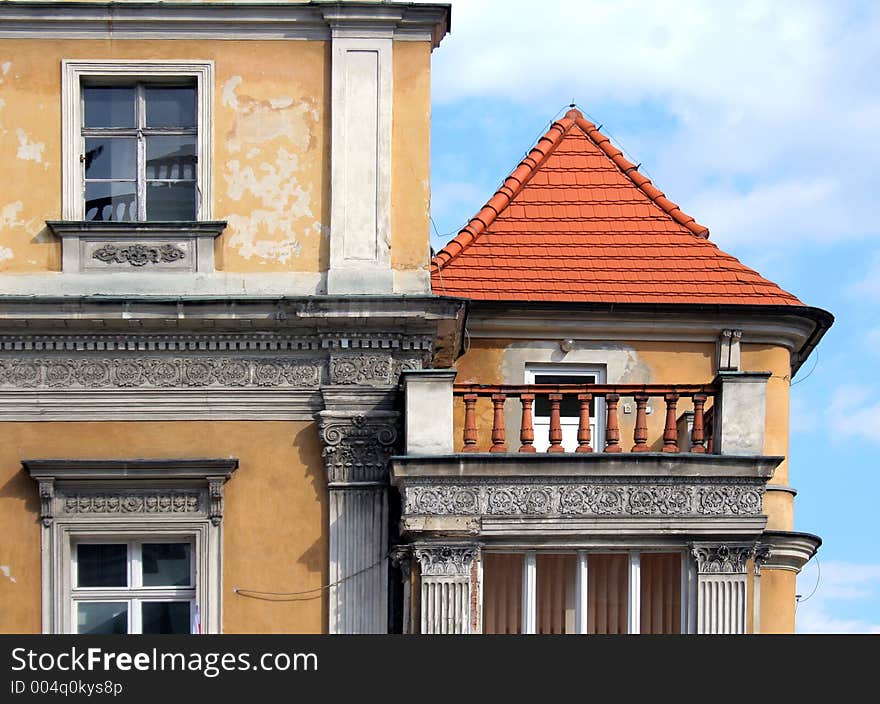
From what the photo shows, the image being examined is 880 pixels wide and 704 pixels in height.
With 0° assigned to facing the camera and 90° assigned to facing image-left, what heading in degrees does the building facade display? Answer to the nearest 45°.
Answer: approximately 0°
